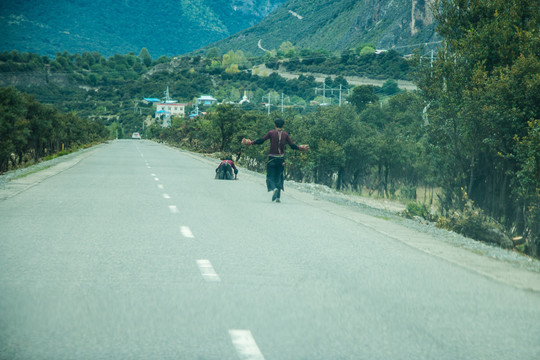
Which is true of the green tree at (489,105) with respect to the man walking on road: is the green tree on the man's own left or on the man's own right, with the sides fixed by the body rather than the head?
on the man's own right

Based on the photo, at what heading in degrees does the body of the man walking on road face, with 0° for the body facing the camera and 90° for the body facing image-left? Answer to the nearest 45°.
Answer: approximately 180°
